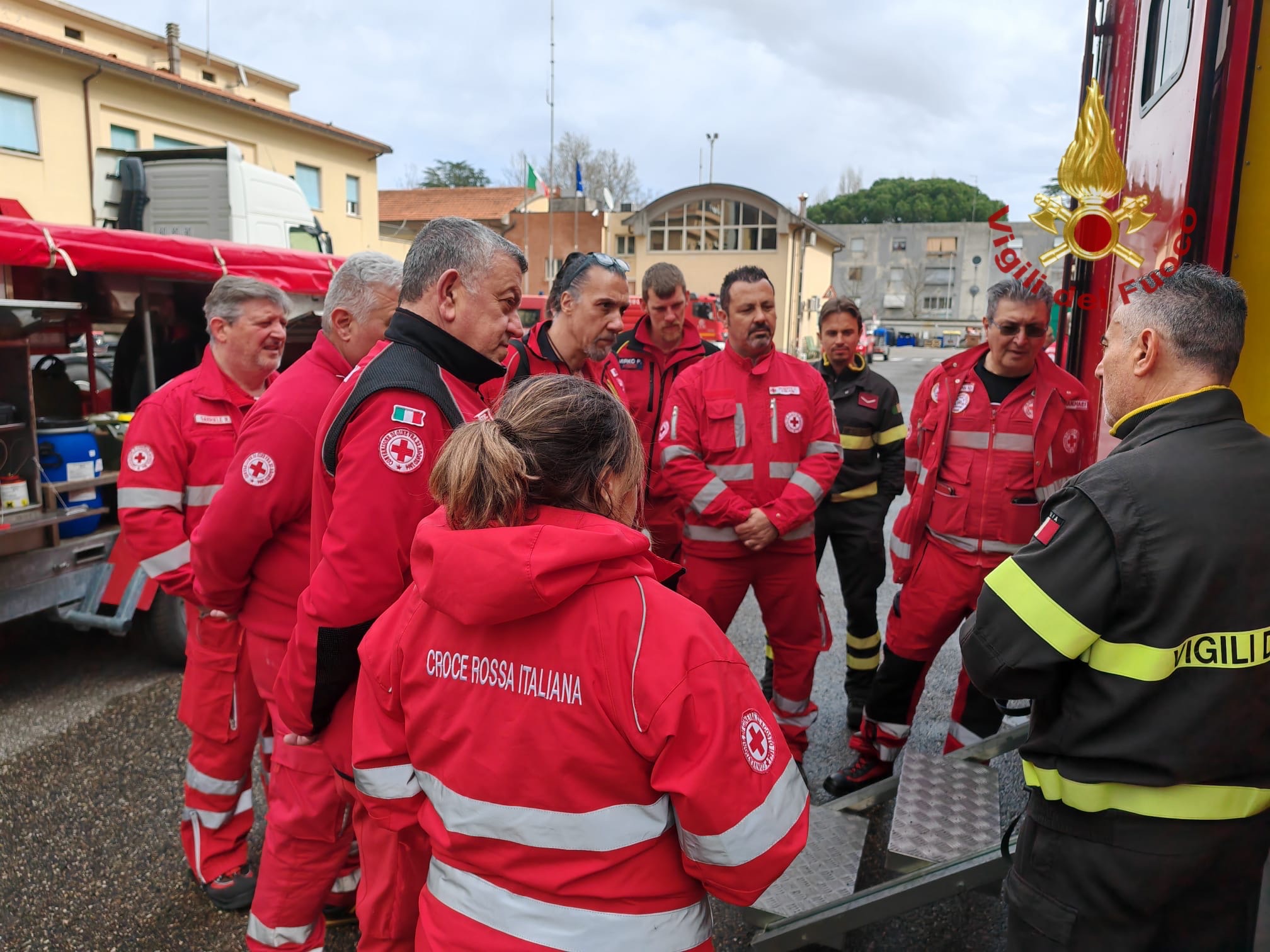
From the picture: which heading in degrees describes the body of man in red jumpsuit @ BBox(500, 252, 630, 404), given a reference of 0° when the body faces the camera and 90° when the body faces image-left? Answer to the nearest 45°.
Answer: approximately 315°

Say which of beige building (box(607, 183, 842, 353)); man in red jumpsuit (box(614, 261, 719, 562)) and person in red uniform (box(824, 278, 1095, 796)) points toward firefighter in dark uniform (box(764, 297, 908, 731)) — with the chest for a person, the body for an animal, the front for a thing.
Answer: the beige building

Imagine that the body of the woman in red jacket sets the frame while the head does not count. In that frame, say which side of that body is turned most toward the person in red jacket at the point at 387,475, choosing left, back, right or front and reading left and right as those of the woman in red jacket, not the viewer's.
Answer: left

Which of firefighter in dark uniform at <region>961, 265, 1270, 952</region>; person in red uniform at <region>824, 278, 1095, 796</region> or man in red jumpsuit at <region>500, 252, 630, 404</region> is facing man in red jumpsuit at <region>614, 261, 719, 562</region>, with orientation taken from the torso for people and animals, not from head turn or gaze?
the firefighter in dark uniform

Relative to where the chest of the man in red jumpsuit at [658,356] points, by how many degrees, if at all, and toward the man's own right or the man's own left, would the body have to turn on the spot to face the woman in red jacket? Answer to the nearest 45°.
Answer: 0° — they already face them

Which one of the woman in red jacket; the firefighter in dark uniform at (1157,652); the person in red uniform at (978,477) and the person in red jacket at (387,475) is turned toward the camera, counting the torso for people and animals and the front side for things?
the person in red uniform at (978,477)

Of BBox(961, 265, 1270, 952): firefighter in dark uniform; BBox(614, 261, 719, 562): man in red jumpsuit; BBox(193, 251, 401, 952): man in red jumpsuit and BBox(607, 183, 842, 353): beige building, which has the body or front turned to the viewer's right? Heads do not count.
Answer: BBox(193, 251, 401, 952): man in red jumpsuit

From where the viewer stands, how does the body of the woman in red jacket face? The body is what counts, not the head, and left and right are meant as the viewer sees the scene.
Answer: facing away from the viewer and to the right of the viewer

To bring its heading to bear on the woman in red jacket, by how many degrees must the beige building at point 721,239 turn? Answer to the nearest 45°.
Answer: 0° — it already faces them

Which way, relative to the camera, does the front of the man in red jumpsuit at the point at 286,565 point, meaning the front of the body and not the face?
to the viewer's right

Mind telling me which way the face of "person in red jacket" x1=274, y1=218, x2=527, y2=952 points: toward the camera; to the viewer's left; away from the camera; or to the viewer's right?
to the viewer's right
